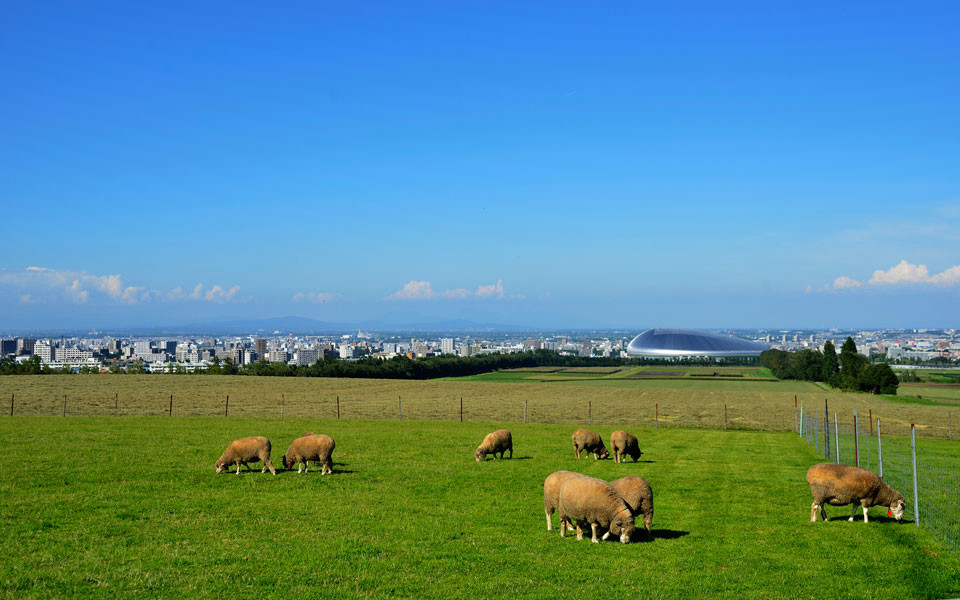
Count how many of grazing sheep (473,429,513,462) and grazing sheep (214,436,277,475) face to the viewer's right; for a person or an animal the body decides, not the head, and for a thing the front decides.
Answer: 0

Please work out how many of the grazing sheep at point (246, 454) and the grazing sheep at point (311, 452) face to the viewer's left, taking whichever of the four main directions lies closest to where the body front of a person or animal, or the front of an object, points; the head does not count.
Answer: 2

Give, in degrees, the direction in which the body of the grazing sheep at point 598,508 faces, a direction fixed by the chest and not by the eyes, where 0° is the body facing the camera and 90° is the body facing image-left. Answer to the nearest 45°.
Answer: approximately 315°

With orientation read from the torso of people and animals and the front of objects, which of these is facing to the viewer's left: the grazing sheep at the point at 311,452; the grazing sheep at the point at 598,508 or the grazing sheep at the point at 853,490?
the grazing sheep at the point at 311,452

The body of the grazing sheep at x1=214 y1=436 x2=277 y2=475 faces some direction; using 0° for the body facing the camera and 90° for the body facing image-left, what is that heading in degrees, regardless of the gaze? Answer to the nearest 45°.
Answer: approximately 90°

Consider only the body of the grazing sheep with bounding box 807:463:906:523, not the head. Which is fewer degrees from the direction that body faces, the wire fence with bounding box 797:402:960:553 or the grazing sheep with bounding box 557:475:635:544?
the wire fence

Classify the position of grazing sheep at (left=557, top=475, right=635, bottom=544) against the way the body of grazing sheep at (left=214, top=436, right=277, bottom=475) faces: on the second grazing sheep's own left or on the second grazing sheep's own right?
on the second grazing sheep's own left

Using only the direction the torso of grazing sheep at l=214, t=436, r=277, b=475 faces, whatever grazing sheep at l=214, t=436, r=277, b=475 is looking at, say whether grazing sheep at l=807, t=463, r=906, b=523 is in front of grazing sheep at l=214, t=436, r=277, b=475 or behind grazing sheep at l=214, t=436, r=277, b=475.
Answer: behind

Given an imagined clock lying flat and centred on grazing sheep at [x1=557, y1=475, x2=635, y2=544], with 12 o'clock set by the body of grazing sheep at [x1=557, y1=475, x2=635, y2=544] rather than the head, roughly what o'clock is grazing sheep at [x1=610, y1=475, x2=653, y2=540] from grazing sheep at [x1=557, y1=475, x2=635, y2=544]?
grazing sheep at [x1=610, y1=475, x2=653, y2=540] is roughly at 9 o'clock from grazing sheep at [x1=557, y1=475, x2=635, y2=544].

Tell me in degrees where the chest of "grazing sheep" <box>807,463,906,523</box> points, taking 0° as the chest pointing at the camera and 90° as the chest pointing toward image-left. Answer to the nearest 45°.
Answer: approximately 270°
